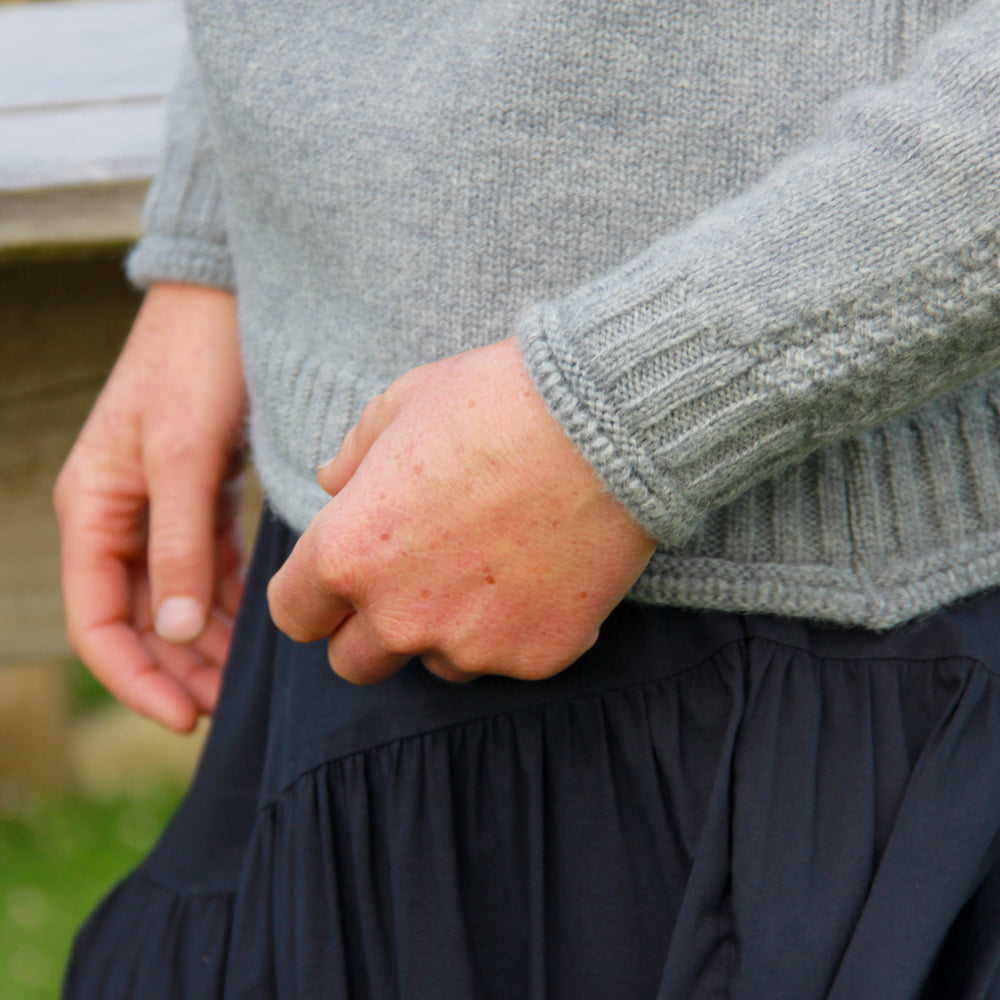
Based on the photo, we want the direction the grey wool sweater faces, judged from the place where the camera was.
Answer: facing the viewer and to the left of the viewer
